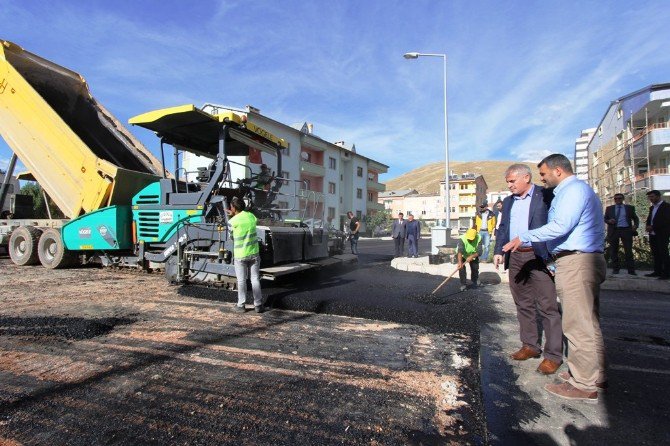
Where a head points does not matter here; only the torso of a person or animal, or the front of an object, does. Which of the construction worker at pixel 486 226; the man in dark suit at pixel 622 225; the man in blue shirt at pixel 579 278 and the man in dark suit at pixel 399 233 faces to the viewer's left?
the man in blue shirt

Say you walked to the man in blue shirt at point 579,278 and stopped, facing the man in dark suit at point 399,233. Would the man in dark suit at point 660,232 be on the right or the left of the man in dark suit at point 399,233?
right

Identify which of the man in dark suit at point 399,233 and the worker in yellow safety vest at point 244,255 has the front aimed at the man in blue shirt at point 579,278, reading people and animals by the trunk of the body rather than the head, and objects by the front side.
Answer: the man in dark suit

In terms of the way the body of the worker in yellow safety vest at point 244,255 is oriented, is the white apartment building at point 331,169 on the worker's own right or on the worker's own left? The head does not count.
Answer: on the worker's own right

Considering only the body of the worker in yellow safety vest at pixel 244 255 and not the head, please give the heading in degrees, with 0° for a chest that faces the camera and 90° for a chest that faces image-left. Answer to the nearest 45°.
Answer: approximately 135°

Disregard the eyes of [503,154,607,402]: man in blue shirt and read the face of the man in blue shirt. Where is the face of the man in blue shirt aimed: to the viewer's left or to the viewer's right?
to the viewer's left
